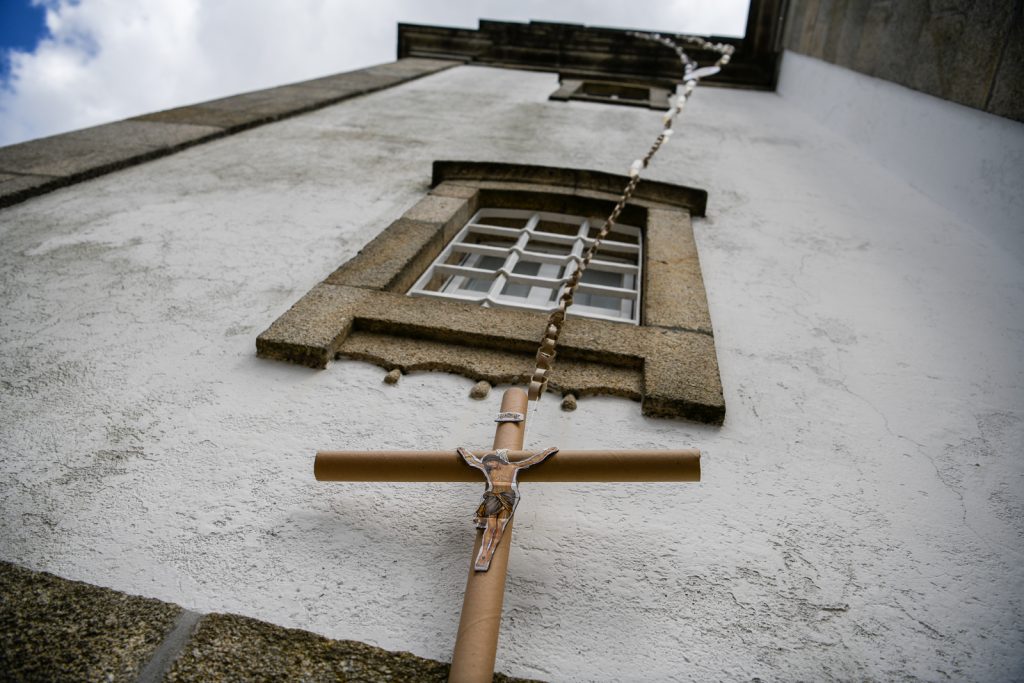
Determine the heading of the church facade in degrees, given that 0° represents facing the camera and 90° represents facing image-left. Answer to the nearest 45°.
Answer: approximately 0°

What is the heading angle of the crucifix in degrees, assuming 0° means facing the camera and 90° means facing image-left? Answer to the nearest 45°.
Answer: approximately 0°
